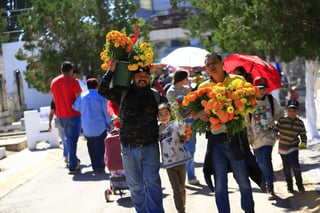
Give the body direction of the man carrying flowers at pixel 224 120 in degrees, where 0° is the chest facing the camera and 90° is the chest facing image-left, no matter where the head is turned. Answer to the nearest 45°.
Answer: approximately 0°

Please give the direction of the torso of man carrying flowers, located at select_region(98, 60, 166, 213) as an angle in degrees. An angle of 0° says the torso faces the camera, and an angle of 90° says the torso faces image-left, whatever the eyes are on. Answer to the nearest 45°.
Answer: approximately 0°

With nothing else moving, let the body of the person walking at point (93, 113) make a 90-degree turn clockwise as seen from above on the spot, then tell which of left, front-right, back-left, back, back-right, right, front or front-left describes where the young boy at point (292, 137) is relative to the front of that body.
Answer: front-right

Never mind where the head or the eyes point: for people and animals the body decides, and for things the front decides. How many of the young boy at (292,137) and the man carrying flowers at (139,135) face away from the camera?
0

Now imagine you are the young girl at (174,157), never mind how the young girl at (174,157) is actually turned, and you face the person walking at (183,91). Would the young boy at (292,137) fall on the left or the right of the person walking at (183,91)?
right

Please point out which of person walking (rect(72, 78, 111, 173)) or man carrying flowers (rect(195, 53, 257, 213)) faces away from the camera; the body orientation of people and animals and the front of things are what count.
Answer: the person walking

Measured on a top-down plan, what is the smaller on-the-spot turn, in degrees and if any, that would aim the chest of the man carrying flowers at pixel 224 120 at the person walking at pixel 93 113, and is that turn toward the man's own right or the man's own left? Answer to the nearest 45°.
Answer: approximately 135° to the man's own right

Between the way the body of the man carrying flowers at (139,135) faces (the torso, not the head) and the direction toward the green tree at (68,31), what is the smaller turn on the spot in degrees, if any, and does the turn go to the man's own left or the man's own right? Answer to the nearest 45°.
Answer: approximately 180°

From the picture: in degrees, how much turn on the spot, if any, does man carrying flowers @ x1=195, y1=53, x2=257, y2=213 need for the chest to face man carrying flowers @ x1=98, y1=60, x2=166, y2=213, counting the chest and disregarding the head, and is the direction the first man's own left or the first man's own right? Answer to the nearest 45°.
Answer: approximately 90° to the first man's own right

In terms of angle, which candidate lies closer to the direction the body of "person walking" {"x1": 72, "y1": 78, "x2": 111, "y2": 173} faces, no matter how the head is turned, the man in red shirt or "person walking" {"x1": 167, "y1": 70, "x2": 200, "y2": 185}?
the man in red shirt

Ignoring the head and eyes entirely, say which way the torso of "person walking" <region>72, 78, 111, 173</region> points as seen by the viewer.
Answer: away from the camera

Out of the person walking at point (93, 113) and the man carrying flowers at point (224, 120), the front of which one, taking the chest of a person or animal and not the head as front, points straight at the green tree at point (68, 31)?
the person walking

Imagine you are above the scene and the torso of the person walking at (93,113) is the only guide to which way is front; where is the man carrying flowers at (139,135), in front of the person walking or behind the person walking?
behind
